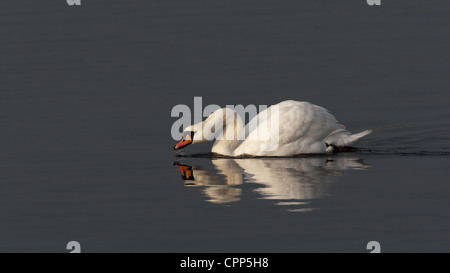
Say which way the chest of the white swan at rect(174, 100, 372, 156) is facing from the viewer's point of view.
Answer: to the viewer's left
